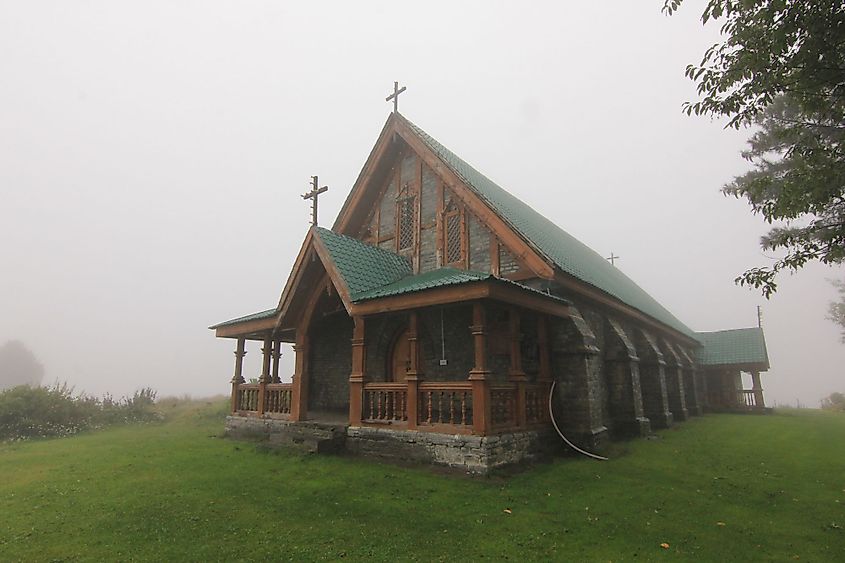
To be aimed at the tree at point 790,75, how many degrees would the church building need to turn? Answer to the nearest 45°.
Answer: approximately 90° to its left

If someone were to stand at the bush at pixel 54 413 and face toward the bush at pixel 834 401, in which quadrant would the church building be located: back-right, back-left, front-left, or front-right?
front-right

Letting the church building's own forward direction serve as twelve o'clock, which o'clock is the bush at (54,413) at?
The bush is roughly at 2 o'clock from the church building.

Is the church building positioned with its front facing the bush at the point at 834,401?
no

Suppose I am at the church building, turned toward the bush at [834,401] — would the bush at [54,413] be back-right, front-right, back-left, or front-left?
back-left

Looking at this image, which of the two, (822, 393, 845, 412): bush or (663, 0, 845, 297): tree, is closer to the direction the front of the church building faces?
the tree

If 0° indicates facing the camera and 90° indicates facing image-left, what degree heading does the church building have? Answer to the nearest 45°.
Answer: approximately 45°
